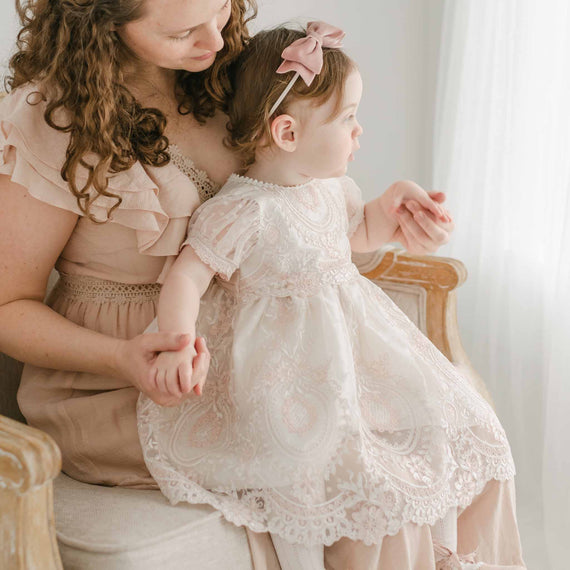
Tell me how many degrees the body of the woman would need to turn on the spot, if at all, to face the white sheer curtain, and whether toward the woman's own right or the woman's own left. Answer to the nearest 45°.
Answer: approximately 90° to the woman's own left

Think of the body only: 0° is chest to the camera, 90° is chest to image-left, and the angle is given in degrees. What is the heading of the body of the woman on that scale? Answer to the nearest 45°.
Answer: approximately 315°
